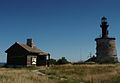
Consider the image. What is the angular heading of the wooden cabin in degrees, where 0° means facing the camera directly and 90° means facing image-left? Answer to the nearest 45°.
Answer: approximately 315°
